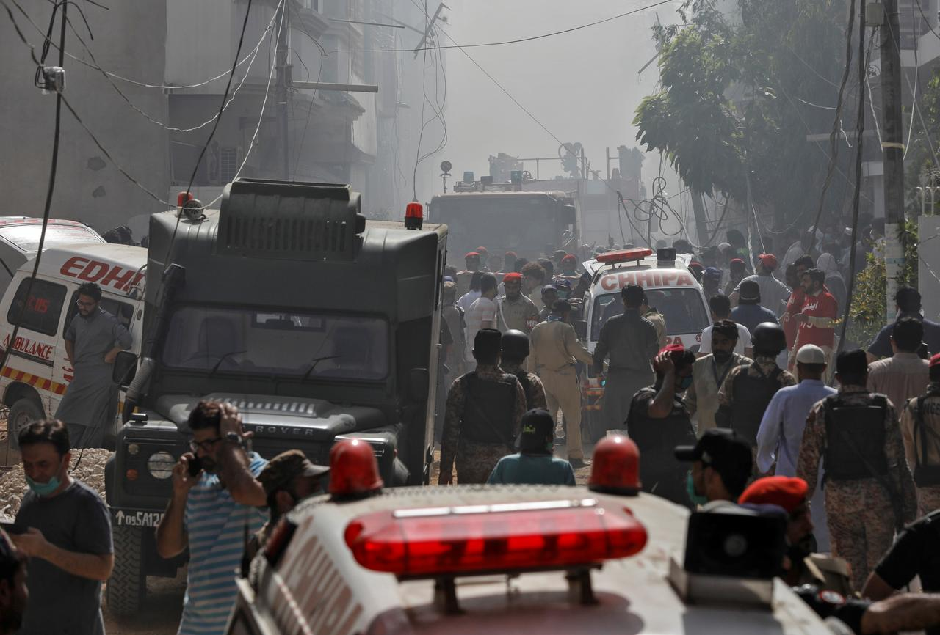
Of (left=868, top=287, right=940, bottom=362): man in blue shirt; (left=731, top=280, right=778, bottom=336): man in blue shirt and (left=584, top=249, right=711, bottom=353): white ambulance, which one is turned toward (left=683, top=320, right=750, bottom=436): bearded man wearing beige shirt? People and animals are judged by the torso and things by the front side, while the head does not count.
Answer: the white ambulance

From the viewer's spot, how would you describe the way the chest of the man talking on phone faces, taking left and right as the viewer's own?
facing the viewer and to the left of the viewer

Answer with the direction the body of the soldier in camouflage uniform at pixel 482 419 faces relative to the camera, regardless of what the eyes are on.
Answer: away from the camera

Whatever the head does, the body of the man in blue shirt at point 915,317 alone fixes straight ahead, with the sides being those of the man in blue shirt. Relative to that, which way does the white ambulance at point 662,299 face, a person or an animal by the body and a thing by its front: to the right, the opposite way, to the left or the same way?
the opposite way

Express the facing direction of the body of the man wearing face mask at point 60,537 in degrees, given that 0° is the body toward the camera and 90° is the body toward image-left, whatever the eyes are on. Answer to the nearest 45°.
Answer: approximately 45°

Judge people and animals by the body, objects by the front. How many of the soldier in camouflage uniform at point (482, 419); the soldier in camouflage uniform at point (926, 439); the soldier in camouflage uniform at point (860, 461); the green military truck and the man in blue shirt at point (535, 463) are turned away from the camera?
4

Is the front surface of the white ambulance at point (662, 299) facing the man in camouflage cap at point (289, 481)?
yes

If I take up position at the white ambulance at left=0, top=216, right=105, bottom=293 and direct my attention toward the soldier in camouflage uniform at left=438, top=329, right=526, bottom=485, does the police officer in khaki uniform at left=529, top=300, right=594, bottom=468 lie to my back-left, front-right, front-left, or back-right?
front-left

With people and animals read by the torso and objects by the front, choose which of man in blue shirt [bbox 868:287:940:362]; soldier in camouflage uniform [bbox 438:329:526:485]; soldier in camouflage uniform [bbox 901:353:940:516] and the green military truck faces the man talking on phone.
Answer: the green military truck

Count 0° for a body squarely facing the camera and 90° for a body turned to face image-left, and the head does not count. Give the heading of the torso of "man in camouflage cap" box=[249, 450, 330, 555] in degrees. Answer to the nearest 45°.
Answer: approximately 270°

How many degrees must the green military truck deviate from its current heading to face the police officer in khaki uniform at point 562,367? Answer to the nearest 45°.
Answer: approximately 135° to its left

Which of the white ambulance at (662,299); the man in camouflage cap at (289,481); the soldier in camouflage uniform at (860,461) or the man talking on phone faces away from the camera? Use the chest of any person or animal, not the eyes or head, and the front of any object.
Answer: the soldier in camouflage uniform

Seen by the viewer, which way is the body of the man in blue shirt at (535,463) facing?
away from the camera

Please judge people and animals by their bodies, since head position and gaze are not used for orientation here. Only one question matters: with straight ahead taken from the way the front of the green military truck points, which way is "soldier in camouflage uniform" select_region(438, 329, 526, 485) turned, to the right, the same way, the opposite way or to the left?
the opposite way

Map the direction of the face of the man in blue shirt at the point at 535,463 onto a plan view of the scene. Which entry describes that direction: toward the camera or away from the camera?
away from the camera
